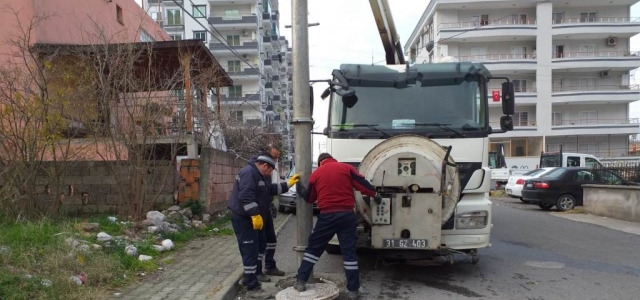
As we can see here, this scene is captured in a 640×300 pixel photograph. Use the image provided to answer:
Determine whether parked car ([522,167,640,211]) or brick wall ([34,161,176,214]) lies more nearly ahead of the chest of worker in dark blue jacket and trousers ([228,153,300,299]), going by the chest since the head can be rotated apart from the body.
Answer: the parked car

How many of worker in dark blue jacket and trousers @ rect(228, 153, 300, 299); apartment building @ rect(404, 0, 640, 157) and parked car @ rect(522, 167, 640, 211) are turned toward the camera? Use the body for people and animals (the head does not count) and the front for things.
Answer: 1

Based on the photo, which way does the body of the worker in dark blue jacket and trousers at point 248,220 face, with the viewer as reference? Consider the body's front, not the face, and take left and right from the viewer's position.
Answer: facing to the right of the viewer

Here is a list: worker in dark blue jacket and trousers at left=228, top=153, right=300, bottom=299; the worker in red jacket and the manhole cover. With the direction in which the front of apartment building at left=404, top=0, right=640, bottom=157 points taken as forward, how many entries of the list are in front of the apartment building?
3

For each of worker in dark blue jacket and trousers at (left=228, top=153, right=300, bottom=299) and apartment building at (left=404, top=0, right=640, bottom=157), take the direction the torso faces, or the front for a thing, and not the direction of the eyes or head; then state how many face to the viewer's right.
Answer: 1

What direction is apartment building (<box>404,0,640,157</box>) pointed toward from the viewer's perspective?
toward the camera

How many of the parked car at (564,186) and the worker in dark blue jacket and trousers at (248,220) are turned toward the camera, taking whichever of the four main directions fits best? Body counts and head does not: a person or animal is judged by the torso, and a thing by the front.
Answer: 0

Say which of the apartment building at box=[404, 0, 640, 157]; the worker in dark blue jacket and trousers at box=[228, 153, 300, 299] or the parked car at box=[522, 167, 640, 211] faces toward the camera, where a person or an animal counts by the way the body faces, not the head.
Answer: the apartment building

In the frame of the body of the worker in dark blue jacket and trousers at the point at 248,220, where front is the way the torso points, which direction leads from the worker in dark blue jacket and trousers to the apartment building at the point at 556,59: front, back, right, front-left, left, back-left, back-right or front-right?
front-left
